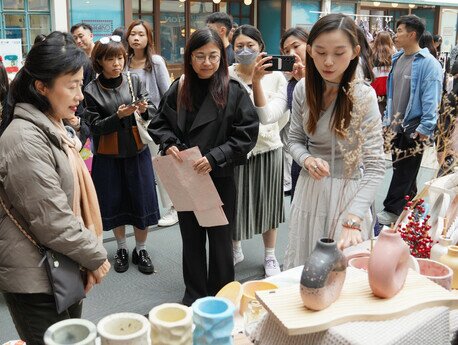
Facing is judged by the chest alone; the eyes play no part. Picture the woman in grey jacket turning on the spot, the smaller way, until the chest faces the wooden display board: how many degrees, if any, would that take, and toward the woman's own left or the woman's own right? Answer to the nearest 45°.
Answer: approximately 45° to the woman's own right

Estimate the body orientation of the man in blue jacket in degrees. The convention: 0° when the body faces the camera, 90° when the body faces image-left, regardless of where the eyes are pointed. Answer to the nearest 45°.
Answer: approximately 45°

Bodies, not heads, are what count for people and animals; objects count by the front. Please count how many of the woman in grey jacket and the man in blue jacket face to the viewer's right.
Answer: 1

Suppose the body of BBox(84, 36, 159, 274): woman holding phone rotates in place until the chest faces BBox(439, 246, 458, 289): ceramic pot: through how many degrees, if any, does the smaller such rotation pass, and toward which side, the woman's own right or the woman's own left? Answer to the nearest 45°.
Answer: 0° — they already face it

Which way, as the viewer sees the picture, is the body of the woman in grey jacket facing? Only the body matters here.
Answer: to the viewer's right

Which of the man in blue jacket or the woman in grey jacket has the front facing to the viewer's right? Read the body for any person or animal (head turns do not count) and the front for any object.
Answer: the woman in grey jacket

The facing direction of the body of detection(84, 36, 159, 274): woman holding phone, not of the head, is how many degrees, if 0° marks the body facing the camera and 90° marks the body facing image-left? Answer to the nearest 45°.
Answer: approximately 315°

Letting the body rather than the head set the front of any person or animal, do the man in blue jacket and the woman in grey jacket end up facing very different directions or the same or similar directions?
very different directions
